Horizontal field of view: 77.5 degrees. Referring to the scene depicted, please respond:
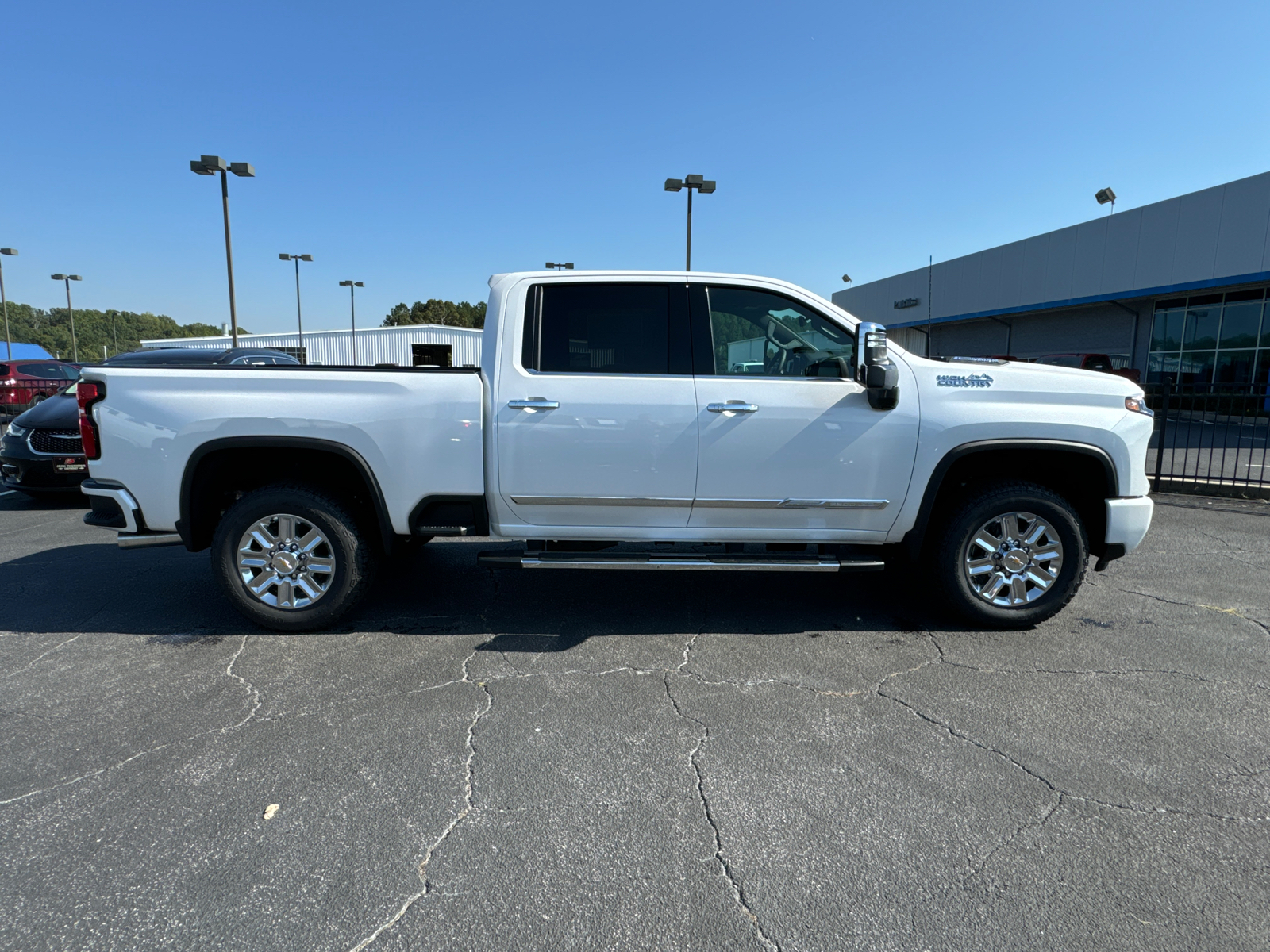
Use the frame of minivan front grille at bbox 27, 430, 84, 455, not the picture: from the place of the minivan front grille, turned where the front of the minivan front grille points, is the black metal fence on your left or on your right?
on your left

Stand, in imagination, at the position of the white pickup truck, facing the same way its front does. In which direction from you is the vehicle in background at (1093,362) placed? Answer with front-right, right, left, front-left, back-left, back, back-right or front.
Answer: front-left

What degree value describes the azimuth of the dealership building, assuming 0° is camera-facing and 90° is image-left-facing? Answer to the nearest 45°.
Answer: approximately 45°

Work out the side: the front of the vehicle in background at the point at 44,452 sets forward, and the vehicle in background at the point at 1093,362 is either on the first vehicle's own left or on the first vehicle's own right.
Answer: on the first vehicle's own left

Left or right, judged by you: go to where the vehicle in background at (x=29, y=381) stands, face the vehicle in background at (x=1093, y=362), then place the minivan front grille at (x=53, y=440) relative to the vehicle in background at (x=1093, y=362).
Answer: right

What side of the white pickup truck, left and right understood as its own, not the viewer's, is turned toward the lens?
right

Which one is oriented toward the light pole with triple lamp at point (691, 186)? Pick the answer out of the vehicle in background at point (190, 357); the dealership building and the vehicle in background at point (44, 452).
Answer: the dealership building

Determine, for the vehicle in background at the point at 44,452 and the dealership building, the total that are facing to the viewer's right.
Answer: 0

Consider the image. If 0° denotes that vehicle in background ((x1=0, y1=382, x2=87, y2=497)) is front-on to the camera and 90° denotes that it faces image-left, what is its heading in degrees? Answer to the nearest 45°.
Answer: approximately 45°

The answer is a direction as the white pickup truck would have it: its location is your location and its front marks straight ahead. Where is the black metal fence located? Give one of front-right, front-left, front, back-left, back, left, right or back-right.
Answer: front-left

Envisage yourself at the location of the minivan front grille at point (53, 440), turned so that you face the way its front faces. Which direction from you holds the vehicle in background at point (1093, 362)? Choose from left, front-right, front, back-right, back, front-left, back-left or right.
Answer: back-left

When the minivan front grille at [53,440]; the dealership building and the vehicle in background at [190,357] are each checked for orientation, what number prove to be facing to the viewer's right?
0

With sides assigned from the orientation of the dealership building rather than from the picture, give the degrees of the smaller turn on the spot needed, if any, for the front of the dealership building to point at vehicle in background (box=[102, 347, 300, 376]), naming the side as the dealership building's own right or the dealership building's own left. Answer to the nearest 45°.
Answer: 0° — it already faces it
